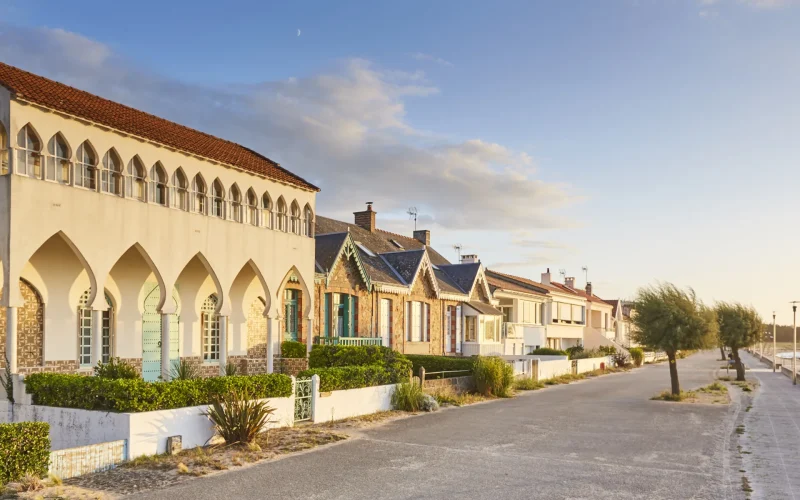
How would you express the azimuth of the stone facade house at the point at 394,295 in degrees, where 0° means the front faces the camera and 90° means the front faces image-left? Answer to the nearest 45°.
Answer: approximately 315°

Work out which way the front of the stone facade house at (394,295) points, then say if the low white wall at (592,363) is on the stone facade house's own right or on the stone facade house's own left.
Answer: on the stone facade house's own left

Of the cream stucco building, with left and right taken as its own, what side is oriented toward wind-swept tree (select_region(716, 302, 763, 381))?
left

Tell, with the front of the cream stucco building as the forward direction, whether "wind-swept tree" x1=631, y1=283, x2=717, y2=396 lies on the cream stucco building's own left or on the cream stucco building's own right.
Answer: on the cream stucco building's own left

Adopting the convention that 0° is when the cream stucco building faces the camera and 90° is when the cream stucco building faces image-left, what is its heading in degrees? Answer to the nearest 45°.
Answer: approximately 315°

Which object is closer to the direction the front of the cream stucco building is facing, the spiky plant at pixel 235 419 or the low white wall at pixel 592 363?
the spiky plant
